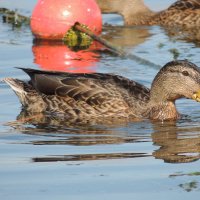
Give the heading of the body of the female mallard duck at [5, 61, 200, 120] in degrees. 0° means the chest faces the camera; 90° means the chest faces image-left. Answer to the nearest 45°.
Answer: approximately 270°

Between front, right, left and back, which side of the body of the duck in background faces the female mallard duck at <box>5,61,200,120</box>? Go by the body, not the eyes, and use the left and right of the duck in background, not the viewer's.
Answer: left

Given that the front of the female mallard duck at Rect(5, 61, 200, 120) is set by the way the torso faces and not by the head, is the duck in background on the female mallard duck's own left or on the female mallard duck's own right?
on the female mallard duck's own left

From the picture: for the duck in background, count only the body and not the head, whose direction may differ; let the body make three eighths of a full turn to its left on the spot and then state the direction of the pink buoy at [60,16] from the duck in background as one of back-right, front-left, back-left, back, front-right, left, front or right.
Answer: right

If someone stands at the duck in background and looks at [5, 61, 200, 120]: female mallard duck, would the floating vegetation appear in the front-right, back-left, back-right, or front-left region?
front-right

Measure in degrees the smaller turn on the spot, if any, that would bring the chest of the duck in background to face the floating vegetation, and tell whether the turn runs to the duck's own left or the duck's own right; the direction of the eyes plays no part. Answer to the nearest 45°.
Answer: approximately 45° to the duck's own left

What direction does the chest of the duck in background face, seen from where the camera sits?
to the viewer's left

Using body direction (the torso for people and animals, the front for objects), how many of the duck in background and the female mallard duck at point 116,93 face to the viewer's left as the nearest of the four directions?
1

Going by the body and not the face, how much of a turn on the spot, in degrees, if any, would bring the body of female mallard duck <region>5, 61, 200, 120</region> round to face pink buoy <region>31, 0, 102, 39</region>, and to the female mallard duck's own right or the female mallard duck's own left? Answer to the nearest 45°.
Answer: approximately 90° to the female mallard duck's own left

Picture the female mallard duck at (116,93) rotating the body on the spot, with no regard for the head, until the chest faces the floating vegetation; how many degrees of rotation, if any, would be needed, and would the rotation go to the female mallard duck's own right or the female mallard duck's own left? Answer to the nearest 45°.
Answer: approximately 90° to the female mallard duck's own left

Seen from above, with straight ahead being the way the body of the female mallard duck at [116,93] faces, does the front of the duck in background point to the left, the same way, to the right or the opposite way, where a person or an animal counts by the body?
the opposite way
